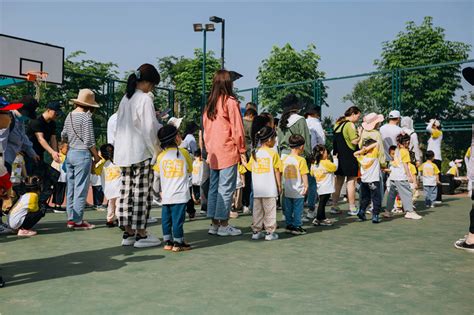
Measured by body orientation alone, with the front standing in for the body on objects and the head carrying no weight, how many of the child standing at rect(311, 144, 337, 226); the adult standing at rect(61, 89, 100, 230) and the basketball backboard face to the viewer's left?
0

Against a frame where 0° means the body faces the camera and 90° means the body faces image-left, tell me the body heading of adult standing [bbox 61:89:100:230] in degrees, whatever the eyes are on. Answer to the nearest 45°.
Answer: approximately 225°

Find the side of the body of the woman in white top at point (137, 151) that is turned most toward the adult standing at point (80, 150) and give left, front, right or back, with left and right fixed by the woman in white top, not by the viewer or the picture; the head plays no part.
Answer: left

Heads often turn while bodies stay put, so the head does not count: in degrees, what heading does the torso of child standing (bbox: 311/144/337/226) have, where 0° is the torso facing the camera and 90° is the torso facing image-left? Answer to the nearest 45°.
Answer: approximately 225°

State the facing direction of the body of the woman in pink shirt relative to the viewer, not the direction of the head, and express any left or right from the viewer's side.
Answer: facing away from the viewer and to the right of the viewer

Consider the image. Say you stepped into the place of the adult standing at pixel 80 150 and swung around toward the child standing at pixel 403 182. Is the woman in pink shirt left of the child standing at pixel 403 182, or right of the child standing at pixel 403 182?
right

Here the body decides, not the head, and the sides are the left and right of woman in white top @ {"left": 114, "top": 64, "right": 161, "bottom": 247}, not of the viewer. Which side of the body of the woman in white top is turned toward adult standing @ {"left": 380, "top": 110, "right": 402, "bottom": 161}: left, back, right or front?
front

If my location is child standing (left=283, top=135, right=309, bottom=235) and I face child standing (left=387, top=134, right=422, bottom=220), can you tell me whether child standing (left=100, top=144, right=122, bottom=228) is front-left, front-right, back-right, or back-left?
back-left

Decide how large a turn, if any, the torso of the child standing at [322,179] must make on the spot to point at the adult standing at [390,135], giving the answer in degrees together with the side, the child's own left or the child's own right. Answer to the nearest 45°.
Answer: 0° — they already face them

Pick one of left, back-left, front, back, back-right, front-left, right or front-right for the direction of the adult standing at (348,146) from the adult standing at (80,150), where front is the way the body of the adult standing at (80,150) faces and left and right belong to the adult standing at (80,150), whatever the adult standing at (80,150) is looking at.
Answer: front-right

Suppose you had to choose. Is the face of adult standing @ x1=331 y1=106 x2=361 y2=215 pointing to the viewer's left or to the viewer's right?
to the viewer's right

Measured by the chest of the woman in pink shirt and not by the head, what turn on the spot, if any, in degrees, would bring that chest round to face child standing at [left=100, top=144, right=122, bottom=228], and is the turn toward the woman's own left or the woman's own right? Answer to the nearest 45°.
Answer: approximately 90° to the woman's own left

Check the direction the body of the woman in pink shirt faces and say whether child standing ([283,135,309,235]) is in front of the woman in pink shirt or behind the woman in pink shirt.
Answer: in front

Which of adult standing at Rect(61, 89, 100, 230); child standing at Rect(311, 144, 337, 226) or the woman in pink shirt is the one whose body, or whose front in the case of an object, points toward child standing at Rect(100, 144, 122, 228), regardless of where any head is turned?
the adult standing

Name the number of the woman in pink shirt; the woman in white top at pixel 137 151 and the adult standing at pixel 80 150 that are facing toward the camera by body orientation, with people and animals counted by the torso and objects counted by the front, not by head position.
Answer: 0

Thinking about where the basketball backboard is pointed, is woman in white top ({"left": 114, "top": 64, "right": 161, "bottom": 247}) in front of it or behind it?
in front

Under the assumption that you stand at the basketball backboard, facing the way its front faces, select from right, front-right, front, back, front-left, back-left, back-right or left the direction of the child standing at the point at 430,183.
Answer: front

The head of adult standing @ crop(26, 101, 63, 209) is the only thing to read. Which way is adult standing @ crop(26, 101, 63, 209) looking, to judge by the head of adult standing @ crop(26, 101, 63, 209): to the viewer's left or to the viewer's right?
to the viewer's right

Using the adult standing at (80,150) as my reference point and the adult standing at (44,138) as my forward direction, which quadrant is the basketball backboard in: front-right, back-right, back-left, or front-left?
front-right
